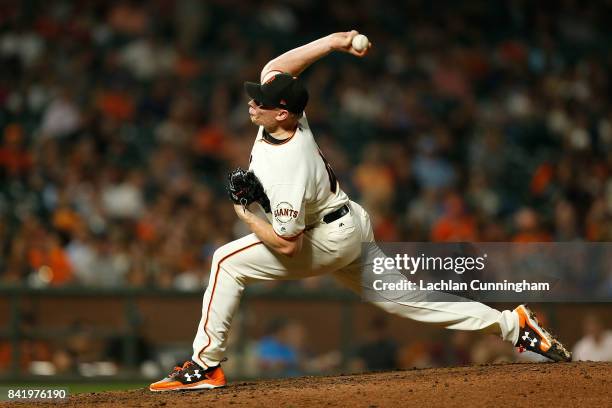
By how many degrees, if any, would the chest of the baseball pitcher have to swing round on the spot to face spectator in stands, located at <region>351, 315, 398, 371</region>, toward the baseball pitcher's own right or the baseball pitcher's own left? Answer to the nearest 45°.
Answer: approximately 90° to the baseball pitcher's own right

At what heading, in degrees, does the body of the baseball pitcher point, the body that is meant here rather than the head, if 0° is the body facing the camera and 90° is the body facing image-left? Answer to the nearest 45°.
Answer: approximately 90°

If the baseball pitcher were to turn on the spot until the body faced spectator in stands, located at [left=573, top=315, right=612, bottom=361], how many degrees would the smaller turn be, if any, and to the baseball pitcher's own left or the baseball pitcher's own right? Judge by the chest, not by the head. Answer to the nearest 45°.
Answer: approximately 135° to the baseball pitcher's own right
